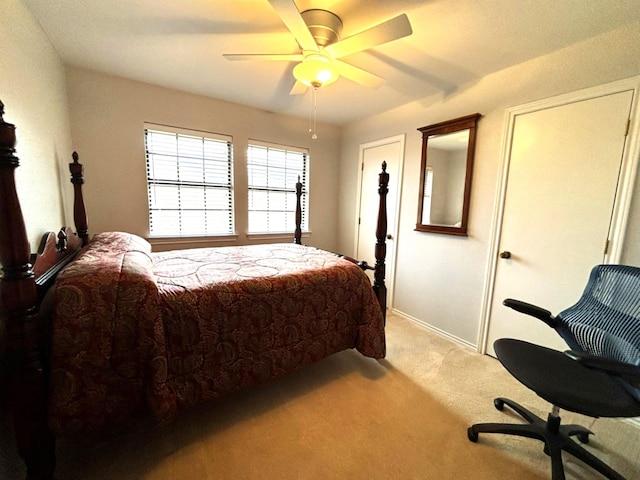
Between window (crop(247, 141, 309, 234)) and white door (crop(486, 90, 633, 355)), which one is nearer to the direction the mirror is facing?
the window

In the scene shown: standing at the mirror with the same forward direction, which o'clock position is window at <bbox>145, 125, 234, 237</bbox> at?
The window is roughly at 1 o'clock from the mirror.

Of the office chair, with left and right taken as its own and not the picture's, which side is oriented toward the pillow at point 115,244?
front

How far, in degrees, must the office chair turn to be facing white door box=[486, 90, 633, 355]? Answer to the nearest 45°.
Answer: approximately 135° to its right

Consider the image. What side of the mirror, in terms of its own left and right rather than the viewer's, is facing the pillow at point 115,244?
front

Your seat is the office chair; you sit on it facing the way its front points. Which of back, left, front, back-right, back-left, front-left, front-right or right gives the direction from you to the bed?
front

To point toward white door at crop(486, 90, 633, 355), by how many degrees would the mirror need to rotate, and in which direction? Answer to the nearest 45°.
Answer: approximately 90° to its left

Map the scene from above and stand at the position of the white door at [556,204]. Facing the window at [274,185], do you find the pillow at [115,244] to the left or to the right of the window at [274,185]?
left

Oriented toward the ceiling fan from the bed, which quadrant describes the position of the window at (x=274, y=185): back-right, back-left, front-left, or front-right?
front-left

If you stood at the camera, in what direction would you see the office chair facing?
facing the viewer and to the left of the viewer

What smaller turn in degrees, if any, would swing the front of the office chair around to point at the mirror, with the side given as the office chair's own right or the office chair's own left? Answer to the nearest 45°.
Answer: approximately 90° to the office chair's own right

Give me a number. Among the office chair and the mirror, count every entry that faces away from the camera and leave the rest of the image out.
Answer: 0
